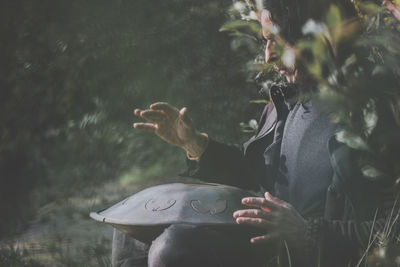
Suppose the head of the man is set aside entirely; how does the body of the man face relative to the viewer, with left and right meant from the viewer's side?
facing the viewer and to the left of the viewer
